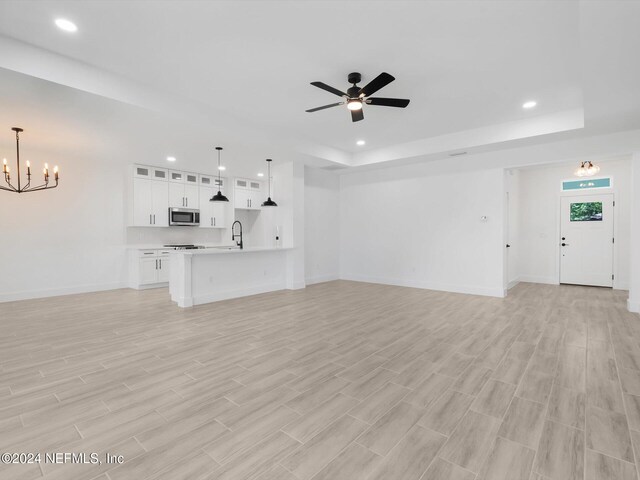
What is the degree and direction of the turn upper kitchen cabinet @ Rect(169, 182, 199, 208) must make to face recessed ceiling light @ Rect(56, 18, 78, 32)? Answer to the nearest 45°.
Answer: approximately 45° to its right

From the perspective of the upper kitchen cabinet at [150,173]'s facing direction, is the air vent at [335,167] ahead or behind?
ahead

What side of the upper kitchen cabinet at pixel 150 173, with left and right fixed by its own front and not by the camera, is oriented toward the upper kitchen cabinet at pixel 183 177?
left

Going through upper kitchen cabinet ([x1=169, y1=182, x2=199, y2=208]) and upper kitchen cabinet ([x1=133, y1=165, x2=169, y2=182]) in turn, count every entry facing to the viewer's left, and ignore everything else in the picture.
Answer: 0

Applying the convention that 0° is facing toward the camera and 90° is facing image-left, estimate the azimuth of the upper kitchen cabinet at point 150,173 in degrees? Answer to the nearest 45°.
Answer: approximately 315°

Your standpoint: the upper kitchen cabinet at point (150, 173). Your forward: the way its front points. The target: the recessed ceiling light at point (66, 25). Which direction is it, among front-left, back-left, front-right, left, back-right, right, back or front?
front-right
